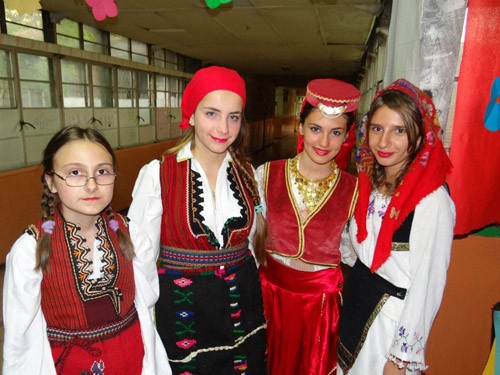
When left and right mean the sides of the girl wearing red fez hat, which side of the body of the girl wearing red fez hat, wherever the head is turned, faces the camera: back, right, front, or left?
front

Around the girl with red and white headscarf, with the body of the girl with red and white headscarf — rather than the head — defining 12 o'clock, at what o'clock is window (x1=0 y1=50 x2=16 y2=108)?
The window is roughly at 2 o'clock from the girl with red and white headscarf.

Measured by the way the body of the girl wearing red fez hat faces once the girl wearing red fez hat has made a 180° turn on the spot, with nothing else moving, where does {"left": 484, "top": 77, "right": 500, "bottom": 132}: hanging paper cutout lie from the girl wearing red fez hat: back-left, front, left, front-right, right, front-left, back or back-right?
right

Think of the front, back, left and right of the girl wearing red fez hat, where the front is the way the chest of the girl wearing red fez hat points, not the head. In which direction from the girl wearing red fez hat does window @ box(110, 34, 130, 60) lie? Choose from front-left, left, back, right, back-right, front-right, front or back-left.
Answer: back-right

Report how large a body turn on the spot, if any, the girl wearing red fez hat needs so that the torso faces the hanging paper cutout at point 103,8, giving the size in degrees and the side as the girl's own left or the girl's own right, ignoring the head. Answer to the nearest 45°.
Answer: approximately 90° to the girl's own right

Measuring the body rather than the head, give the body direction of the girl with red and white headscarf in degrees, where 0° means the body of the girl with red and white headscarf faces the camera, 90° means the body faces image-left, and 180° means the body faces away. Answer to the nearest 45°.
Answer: approximately 45°

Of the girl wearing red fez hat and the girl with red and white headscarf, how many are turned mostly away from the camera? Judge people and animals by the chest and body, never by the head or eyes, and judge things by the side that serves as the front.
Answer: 0

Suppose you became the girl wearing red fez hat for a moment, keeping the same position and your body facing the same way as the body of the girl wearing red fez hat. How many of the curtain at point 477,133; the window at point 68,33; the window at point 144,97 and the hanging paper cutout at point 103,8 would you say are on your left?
1

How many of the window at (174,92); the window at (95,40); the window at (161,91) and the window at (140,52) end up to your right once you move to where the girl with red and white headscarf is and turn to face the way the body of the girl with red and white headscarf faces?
4

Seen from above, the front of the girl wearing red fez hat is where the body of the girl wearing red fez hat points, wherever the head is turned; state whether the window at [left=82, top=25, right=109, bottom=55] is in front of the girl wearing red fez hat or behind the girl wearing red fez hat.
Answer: behind

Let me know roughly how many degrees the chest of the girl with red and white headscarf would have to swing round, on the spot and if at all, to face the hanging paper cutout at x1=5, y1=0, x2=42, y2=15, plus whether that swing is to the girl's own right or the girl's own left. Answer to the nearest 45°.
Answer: approximately 45° to the girl's own right

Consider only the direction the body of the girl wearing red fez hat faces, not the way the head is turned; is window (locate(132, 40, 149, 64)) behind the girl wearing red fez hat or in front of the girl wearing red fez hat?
behind
